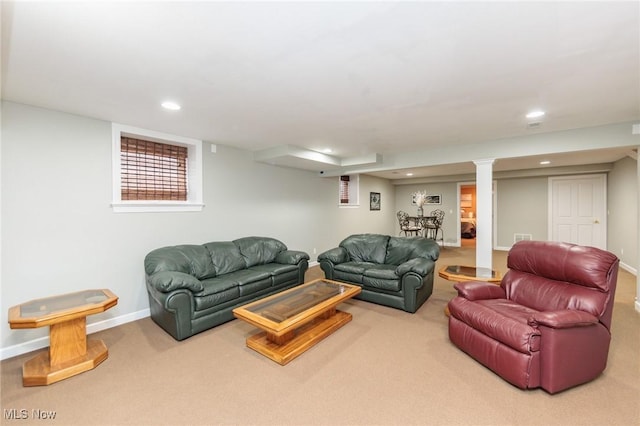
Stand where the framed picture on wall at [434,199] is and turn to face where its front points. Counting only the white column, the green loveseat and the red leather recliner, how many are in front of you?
3

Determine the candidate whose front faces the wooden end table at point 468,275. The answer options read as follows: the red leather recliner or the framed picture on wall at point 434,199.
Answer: the framed picture on wall

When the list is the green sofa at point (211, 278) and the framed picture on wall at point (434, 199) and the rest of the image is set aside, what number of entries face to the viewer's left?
0

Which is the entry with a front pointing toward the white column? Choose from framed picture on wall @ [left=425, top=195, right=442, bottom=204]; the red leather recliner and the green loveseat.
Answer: the framed picture on wall

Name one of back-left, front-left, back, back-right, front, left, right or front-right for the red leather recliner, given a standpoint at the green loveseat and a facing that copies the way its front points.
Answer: left

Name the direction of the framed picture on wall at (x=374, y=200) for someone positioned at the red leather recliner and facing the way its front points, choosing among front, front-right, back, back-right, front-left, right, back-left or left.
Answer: right

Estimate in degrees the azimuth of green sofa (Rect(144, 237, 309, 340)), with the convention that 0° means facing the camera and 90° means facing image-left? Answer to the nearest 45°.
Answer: approximately 315°

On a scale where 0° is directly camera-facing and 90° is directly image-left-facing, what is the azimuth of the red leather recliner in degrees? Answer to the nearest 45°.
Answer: approximately 45°

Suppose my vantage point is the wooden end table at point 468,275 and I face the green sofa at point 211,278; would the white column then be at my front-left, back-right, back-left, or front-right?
back-right

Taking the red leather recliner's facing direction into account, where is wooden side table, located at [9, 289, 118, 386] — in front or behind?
in front

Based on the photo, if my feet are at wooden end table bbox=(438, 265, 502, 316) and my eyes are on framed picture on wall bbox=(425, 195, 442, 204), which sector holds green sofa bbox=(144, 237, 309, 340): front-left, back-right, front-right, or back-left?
back-left

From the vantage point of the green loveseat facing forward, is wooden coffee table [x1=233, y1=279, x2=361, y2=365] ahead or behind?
ahead

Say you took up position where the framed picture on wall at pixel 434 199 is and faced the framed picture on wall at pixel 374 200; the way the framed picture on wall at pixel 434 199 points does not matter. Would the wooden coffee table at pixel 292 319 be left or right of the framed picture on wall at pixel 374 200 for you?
left

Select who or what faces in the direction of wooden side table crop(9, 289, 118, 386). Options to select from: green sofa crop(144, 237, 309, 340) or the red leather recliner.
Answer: the red leather recliner

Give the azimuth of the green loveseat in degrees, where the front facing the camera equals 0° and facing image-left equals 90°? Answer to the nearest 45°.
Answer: approximately 45°

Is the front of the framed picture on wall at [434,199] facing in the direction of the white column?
yes

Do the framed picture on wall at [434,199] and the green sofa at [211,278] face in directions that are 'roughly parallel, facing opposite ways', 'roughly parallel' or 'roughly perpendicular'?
roughly perpendicular
